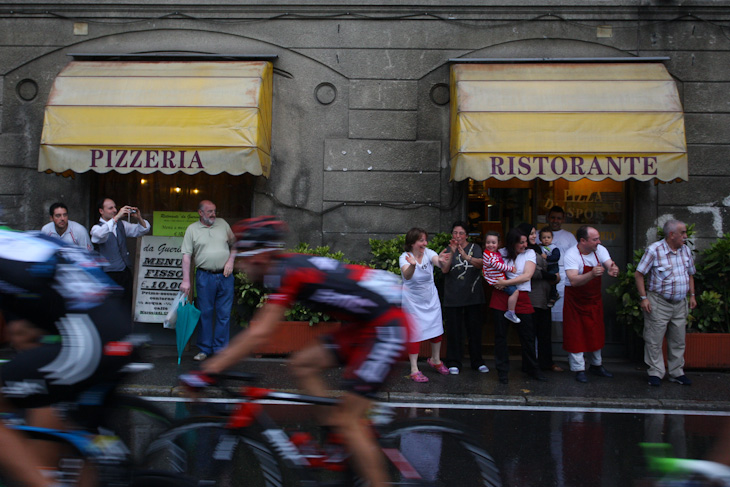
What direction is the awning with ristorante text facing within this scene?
toward the camera

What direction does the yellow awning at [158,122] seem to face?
toward the camera

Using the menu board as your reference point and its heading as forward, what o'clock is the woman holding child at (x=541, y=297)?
The woman holding child is roughly at 10 o'clock from the menu board.

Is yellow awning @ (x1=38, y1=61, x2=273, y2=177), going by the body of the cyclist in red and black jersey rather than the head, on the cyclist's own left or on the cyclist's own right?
on the cyclist's own right

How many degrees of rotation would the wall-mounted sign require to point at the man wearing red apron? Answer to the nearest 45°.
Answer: approximately 45° to its left

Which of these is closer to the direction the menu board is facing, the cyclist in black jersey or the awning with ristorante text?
the cyclist in black jersey

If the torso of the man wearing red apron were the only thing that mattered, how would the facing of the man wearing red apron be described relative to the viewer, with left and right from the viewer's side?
facing the viewer and to the right of the viewer

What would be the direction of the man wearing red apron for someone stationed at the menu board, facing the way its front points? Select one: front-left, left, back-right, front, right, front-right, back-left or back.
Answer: front-left

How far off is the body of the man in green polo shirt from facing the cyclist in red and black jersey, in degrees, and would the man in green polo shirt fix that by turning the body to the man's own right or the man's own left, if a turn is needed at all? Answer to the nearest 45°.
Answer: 0° — they already face them

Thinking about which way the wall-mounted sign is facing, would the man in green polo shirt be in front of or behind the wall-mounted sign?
in front

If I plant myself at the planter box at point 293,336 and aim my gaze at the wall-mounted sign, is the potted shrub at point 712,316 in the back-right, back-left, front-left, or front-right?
back-right

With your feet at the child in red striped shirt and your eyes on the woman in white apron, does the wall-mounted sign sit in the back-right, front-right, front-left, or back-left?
front-right

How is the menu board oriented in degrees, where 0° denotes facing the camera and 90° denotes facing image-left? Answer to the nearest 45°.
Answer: approximately 0°

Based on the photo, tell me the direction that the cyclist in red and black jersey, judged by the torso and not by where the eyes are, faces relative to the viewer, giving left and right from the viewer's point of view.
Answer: facing to the left of the viewer

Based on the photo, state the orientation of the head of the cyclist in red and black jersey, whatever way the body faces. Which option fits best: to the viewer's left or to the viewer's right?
to the viewer's left

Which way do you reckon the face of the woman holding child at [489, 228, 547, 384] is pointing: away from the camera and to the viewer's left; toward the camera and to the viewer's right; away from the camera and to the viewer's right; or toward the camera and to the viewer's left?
toward the camera and to the viewer's left
